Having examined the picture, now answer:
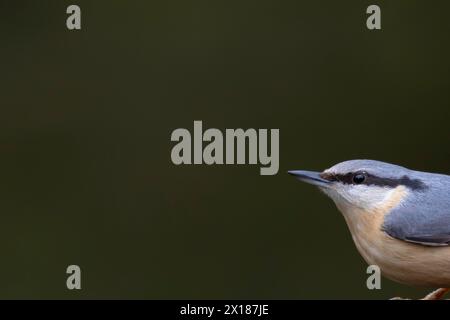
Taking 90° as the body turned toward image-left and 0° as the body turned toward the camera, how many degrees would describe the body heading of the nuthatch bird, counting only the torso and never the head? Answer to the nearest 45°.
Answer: approximately 90°
